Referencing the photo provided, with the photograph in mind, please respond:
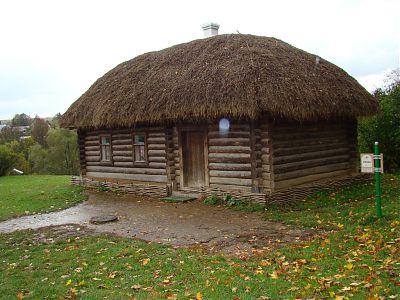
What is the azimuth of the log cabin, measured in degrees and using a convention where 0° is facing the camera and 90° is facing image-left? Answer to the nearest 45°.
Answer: approximately 45°

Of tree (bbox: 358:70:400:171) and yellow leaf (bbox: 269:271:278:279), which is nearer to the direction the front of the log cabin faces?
the yellow leaf

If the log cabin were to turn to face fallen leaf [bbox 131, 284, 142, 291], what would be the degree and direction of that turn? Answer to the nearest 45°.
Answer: approximately 45° to its left

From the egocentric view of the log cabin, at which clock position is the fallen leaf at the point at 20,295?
The fallen leaf is roughly at 11 o'clock from the log cabin.

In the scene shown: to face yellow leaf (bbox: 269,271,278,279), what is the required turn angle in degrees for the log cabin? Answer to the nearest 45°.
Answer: approximately 45° to its left

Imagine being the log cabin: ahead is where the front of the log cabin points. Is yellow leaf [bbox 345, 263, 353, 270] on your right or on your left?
on your left
